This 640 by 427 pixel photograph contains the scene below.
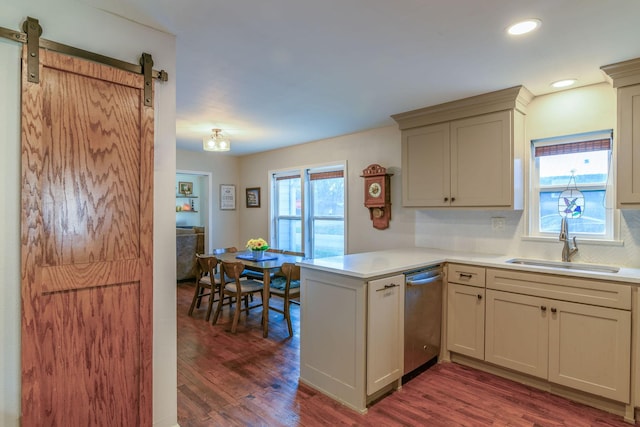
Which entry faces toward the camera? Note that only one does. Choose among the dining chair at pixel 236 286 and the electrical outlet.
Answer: the electrical outlet

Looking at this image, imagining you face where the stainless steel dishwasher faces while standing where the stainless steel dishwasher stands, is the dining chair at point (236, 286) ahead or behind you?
behind

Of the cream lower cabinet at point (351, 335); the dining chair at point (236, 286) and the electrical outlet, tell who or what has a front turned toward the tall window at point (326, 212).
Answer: the dining chair

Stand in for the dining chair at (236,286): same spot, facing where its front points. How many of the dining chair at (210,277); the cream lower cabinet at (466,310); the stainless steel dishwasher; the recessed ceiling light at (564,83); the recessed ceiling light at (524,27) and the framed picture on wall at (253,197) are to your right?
4

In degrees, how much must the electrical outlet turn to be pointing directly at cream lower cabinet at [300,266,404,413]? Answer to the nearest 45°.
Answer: approximately 45° to its right

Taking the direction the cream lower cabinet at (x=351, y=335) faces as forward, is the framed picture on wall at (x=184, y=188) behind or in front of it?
behind

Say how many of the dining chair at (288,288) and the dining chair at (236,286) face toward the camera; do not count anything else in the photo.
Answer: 0

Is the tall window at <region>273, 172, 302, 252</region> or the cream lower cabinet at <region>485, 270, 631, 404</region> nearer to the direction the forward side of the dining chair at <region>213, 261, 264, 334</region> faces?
the tall window

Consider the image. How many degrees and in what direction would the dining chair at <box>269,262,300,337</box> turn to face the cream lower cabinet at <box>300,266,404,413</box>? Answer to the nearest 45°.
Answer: approximately 135° to its left

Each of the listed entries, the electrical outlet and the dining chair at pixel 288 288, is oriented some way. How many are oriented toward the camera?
1

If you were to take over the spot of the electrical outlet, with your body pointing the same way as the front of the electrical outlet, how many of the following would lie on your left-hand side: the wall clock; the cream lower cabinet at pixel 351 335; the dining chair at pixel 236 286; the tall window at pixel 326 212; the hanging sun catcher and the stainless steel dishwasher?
1

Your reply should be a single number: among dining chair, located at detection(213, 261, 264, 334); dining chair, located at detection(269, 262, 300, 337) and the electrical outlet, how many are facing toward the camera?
1

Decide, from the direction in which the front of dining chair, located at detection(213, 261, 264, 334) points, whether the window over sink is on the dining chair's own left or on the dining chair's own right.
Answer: on the dining chair's own right

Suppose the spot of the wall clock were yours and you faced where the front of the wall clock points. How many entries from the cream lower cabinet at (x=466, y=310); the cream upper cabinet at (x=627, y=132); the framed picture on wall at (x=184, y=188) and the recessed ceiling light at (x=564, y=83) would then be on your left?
3

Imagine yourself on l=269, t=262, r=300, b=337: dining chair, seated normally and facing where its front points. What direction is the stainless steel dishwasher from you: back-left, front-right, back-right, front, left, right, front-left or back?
back

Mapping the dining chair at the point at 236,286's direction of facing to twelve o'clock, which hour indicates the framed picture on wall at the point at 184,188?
The framed picture on wall is roughly at 10 o'clock from the dining chair.

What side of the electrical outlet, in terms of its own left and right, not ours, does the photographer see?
front

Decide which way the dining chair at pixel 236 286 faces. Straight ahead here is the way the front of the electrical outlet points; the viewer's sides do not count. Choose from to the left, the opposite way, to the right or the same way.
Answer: the opposite way

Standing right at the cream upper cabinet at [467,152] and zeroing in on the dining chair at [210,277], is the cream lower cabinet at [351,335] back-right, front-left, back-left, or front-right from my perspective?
front-left

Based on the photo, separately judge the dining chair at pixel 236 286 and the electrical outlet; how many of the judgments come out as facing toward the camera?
1

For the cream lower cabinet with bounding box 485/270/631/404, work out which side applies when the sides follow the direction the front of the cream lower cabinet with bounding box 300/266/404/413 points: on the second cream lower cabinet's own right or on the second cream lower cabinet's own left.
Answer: on the second cream lower cabinet's own left
